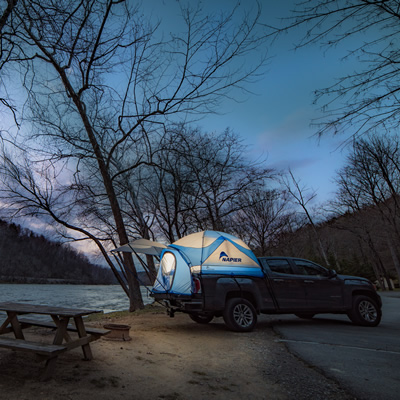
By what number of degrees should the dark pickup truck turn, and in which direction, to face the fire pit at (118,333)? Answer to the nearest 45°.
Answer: approximately 180°

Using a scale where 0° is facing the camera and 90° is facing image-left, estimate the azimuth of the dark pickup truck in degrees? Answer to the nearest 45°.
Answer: approximately 225°

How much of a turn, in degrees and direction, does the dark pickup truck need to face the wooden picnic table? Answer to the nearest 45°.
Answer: approximately 180°
